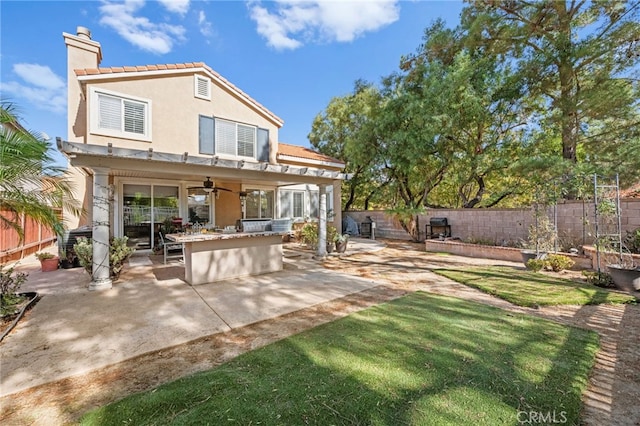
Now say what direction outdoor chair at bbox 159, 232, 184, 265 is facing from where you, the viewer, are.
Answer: facing to the right of the viewer

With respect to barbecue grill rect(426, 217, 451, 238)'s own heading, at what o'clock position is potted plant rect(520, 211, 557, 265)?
The potted plant is roughly at 11 o'clock from the barbecue grill.

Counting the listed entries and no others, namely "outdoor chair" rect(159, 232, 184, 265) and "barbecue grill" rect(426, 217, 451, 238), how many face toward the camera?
1

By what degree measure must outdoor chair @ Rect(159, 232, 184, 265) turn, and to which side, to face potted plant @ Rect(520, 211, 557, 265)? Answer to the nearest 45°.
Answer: approximately 45° to its right

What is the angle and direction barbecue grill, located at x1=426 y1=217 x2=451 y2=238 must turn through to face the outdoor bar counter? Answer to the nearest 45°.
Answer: approximately 45° to its right

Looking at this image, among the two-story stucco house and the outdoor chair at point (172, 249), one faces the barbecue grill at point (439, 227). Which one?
the outdoor chair

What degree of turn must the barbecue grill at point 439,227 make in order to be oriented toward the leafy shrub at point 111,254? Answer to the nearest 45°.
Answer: approximately 45° to its right
